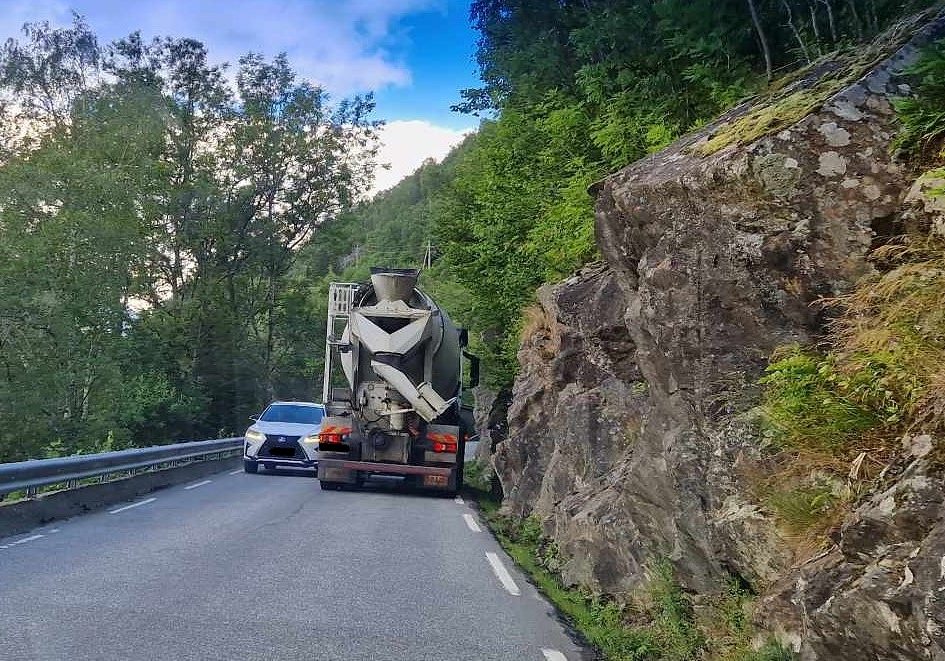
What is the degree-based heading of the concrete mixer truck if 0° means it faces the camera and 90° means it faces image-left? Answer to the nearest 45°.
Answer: approximately 180°

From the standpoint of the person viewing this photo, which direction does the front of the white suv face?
facing the viewer

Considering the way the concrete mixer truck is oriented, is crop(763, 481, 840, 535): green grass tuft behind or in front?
behind

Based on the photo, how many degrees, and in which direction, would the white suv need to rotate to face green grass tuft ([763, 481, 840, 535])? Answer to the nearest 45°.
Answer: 0° — it already faces it

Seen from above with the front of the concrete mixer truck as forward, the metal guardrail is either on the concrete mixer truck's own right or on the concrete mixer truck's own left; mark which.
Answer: on the concrete mixer truck's own left

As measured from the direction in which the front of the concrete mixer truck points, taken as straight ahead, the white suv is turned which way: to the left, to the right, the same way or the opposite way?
the opposite way

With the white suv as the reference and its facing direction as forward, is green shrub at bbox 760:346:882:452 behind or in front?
in front

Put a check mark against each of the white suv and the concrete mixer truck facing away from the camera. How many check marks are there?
1
